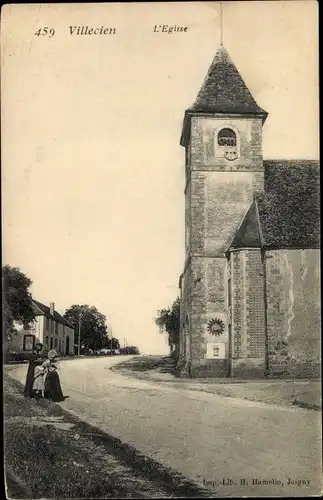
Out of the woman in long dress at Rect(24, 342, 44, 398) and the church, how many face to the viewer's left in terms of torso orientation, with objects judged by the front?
1

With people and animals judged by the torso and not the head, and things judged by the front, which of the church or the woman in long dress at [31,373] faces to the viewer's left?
the church

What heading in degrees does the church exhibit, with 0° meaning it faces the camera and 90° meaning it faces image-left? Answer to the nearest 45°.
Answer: approximately 90°

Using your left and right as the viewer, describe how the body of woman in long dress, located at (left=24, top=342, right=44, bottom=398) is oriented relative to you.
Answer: facing the viewer and to the right of the viewer
